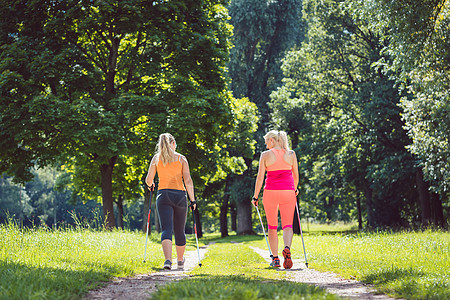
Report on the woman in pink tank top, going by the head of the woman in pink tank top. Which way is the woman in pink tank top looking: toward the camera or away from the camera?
away from the camera

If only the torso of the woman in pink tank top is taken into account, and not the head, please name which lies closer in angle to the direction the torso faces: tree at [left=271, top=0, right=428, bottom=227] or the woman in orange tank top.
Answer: the tree

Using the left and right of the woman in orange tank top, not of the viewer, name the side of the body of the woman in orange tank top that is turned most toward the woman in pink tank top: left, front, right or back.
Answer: right

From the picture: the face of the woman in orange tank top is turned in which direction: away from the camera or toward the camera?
away from the camera

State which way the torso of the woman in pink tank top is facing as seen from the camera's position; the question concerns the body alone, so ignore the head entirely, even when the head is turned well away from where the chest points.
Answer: away from the camera

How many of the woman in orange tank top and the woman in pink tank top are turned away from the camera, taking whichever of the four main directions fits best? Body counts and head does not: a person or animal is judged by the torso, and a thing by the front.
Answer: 2

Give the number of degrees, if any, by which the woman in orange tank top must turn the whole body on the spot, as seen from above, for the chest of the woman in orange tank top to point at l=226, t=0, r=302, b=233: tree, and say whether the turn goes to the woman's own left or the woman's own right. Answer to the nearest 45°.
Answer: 0° — they already face it

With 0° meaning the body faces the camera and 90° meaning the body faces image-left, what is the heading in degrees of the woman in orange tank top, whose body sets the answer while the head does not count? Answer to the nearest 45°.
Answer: approximately 180°

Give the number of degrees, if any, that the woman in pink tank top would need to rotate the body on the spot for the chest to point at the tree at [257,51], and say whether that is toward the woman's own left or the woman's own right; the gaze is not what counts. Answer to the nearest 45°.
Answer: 0° — they already face it
